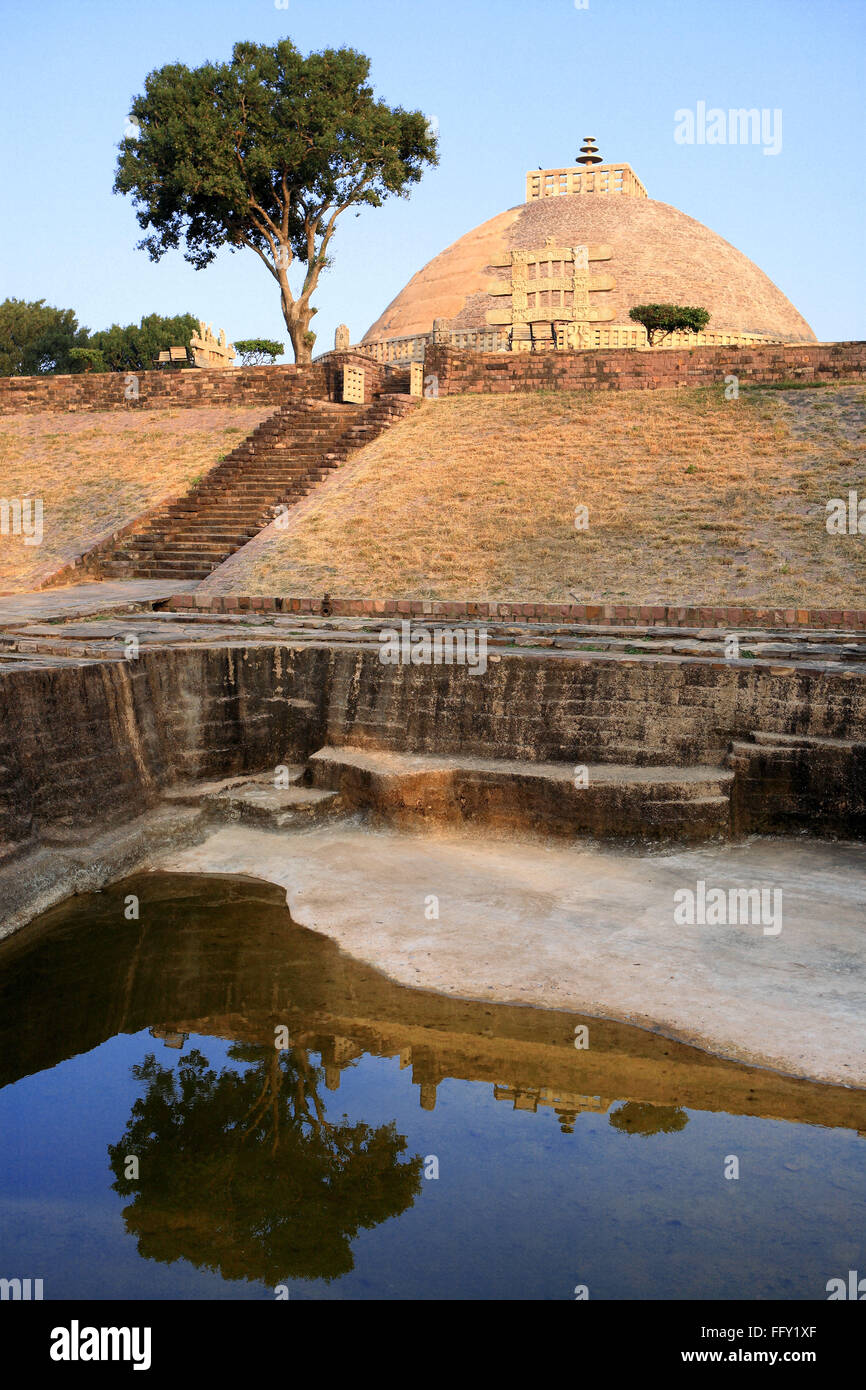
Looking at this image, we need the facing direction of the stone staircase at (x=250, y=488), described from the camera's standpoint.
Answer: facing the viewer and to the left of the viewer

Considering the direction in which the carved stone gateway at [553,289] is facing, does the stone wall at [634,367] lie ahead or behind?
ahead

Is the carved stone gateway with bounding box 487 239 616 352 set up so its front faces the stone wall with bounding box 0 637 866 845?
yes

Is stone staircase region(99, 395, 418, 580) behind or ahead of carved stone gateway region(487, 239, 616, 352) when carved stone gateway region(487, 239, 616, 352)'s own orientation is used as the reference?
ahead

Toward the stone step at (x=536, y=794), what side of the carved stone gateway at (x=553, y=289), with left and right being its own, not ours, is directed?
front

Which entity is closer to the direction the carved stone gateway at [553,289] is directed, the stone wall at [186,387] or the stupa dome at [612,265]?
the stone wall

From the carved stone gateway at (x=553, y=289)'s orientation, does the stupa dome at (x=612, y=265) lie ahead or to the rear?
to the rear

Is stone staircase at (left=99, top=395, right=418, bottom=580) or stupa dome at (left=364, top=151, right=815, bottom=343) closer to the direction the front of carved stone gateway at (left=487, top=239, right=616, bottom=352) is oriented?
the stone staircase

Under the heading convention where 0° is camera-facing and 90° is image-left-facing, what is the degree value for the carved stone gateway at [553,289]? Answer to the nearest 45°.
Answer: approximately 0°

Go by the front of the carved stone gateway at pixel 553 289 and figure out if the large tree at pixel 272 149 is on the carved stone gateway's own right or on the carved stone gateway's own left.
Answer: on the carved stone gateway's own right
